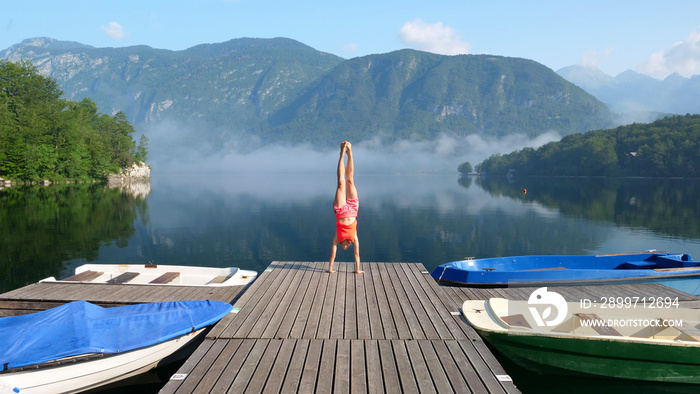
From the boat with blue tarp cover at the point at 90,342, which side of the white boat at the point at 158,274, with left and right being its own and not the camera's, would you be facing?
right

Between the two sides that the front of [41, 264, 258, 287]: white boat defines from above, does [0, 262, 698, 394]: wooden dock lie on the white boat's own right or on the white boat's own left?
on the white boat's own right

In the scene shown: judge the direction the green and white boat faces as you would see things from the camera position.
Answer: facing to the left of the viewer

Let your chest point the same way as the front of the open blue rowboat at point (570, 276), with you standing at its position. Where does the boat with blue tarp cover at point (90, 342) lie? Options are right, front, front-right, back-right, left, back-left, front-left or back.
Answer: front-left

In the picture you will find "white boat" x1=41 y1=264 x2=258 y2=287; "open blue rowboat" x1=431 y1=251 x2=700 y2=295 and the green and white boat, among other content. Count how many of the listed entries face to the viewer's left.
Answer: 2

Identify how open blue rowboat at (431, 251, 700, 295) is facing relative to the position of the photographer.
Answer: facing to the left of the viewer

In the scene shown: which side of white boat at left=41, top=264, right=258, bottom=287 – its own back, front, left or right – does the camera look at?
right

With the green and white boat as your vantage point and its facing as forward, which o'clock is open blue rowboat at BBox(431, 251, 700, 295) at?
The open blue rowboat is roughly at 3 o'clock from the green and white boat.

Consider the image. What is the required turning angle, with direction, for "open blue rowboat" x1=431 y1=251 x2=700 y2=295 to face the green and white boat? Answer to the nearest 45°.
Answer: approximately 90° to its left

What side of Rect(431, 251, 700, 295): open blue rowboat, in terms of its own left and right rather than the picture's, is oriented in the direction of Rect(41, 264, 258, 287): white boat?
front

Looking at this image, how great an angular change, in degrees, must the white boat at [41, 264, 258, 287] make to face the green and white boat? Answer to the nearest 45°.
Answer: approximately 45° to its right

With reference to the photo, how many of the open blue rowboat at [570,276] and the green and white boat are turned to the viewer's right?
0

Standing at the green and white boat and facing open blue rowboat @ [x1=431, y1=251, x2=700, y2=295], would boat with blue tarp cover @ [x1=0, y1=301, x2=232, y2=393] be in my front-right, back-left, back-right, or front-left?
back-left
